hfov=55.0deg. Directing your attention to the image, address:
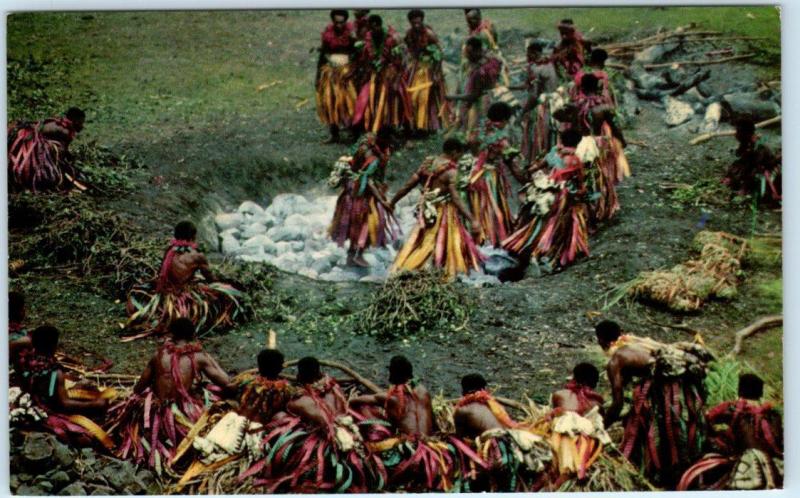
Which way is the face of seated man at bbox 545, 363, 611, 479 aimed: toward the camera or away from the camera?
away from the camera

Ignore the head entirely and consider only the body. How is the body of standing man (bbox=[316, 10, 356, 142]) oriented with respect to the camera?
toward the camera

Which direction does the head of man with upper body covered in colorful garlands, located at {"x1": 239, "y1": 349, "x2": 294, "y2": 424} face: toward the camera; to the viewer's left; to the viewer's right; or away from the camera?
away from the camera

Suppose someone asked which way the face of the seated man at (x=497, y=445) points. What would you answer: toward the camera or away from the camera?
away from the camera

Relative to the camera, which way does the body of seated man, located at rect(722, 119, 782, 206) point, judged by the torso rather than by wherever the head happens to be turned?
to the viewer's left

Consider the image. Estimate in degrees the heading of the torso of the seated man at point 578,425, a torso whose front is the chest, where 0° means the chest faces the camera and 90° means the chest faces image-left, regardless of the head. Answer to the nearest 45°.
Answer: approximately 180°

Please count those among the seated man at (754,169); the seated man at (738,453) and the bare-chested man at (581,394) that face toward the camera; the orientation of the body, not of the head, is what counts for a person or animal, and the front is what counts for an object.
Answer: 0

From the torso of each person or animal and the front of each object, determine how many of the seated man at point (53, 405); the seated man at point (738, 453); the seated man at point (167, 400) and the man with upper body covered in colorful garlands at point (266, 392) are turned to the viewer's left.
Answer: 0

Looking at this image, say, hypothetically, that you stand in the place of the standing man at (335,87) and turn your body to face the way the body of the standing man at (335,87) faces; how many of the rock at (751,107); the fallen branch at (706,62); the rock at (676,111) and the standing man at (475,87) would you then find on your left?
4

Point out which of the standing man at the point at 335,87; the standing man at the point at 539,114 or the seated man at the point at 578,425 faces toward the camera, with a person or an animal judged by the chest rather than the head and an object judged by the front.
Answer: the standing man at the point at 335,87

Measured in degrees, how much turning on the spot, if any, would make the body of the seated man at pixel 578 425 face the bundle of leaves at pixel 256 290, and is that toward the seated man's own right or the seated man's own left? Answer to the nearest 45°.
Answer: approximately 90° to the seated man's own left

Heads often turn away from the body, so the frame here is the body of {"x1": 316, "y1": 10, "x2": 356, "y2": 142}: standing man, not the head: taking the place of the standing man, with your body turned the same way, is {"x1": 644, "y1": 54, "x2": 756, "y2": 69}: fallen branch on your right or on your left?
on your left

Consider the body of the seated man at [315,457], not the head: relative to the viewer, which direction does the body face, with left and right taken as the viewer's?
facing away from the viewer and to the left of the viewer

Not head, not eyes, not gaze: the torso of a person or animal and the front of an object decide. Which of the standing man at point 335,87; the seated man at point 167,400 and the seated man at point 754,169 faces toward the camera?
the standing man

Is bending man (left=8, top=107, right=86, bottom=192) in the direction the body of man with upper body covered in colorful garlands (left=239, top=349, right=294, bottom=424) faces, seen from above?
no

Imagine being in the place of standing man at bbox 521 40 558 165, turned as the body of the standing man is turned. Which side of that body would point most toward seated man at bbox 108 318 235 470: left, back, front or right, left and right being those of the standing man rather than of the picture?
front
